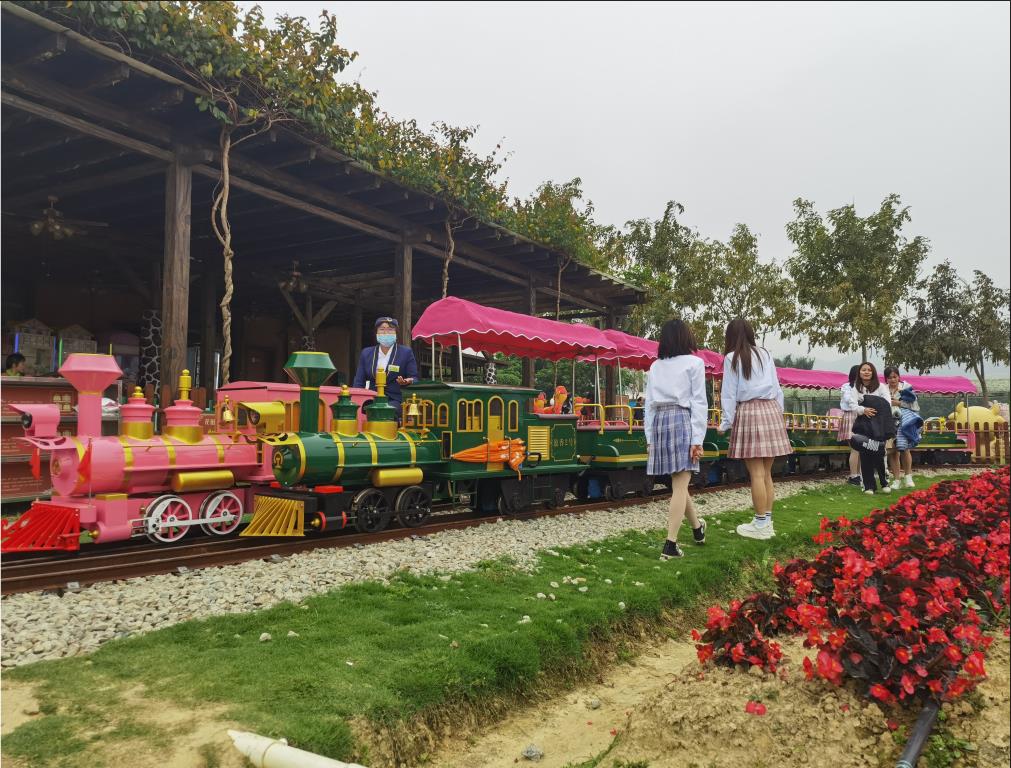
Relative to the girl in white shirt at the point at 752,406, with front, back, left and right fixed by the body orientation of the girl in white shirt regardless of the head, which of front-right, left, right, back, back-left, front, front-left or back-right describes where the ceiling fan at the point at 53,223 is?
front-left

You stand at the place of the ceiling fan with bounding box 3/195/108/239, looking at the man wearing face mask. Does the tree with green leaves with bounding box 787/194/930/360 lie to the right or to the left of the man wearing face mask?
left

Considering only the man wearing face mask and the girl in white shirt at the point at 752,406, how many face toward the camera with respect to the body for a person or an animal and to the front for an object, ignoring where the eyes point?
1

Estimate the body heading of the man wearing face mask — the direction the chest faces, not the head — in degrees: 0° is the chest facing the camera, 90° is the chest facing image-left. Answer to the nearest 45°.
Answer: approximately 0°

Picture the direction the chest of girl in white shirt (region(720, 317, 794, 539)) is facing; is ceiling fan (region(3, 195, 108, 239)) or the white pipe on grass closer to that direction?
the ceiling fan

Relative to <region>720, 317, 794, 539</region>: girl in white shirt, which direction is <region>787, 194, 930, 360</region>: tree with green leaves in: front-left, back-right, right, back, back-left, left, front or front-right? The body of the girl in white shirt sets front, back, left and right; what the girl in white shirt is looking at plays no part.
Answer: front-right

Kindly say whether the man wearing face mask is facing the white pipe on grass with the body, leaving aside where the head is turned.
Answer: yes

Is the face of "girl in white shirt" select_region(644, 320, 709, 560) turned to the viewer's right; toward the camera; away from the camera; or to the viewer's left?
away from the camera

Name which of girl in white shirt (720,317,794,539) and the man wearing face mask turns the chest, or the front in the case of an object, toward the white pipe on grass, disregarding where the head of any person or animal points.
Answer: the man wearing face mask

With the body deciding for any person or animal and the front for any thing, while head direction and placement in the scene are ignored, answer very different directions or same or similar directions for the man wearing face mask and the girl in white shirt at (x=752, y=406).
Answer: very different directions

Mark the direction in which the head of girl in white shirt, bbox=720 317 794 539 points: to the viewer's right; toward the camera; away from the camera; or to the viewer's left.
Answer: away from the camera

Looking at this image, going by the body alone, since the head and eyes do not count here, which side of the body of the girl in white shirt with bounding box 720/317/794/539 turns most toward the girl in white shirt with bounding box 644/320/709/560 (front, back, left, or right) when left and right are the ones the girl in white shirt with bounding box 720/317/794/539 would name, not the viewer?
left

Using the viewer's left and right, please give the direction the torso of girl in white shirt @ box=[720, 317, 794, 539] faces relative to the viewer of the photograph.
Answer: facing away from the viewer and to the left of the viewer

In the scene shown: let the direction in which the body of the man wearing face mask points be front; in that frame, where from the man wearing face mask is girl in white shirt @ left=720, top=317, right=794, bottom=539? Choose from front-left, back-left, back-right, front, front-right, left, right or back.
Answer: front-left
